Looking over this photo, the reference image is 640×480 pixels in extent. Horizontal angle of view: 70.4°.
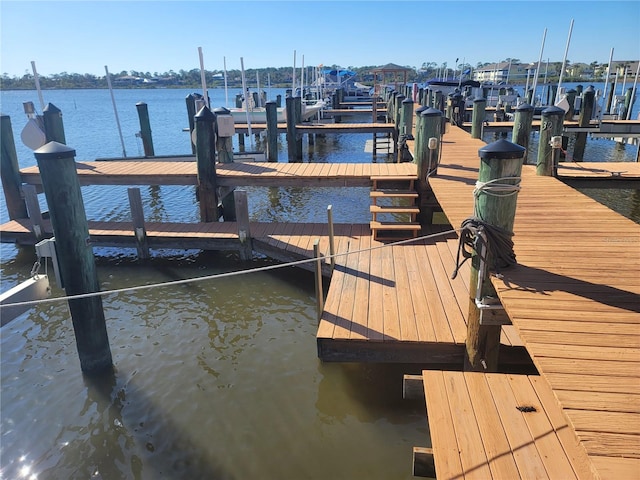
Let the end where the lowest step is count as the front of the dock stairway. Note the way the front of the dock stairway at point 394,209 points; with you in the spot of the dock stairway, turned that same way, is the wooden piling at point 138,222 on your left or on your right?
on your right

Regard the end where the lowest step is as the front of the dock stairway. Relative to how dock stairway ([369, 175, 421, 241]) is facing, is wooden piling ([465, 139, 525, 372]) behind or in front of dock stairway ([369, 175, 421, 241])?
in front

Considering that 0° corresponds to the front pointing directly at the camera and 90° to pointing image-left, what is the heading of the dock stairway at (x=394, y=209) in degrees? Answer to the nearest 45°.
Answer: approximately 0°

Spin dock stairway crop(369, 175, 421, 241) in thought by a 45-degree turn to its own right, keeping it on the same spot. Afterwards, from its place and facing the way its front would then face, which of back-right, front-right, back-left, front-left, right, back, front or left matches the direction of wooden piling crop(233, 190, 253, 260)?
front-right

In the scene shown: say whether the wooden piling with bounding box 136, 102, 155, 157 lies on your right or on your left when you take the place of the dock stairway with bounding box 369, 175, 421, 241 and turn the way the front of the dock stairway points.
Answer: on your right

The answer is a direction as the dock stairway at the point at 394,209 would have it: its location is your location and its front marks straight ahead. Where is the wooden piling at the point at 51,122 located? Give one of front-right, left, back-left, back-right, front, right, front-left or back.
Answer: right

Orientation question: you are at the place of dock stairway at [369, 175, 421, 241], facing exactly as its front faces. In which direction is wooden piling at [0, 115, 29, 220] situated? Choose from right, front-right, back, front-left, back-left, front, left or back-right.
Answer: right

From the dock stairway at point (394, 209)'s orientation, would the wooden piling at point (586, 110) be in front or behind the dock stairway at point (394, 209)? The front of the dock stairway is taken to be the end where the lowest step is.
behind

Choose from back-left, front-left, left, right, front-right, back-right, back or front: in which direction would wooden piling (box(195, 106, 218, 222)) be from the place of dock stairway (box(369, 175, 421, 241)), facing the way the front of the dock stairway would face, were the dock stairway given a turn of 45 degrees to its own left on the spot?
back-right

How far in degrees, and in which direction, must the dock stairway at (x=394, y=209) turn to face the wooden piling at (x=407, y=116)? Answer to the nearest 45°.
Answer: approximately 180°

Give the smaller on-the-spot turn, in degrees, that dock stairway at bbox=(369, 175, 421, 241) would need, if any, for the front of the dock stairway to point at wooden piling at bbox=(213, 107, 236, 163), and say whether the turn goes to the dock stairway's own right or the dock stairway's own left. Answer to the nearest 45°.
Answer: approximately 135° to the dock stairway's own right

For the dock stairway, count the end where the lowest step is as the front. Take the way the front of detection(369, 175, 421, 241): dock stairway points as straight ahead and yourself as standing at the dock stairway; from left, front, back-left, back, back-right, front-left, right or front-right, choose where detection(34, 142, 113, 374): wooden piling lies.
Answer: front-right
